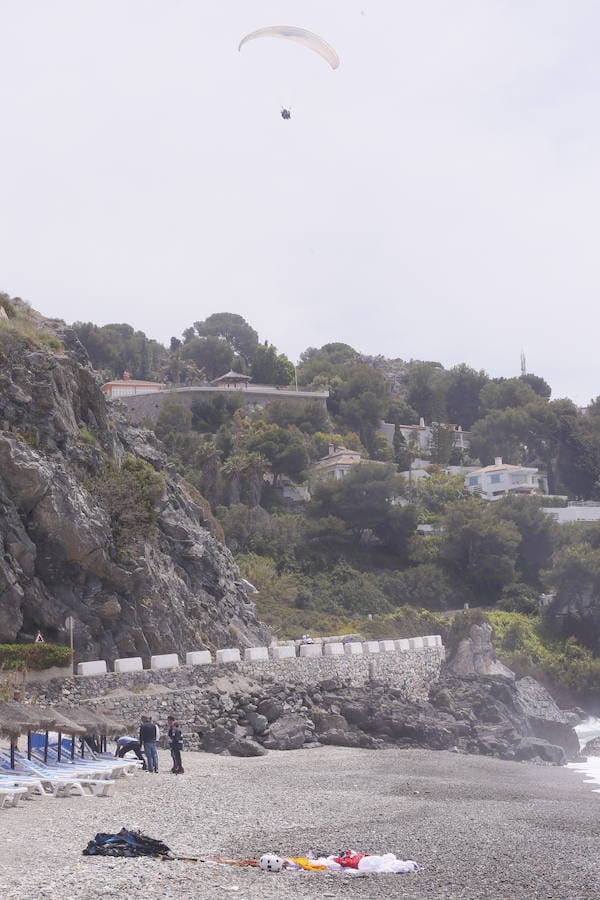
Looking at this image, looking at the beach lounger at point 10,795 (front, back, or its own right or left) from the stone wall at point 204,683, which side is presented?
left

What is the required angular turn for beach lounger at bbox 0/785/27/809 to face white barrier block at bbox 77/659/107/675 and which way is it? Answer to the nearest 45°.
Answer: approximately 90° to its left

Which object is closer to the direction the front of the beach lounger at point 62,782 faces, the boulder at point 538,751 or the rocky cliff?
the boulder

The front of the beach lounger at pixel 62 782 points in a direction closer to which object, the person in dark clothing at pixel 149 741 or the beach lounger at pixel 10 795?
the person in dark clothing

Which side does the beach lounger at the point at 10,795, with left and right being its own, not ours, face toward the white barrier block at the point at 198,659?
left

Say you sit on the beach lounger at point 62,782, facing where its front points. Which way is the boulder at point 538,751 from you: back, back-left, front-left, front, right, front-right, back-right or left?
front-left

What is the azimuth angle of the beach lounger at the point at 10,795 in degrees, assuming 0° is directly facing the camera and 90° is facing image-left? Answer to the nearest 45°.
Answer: approximately 270°

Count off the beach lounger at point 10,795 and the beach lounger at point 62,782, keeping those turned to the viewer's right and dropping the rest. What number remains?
2

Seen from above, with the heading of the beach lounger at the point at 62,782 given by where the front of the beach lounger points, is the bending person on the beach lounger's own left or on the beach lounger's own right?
on the beach lounger's own left

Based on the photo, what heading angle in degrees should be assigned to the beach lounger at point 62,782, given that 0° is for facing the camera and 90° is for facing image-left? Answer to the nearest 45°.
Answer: approximately 270°
